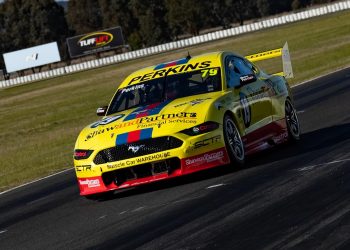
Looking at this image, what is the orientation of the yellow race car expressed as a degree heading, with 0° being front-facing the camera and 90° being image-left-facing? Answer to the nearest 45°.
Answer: approximately 45°
